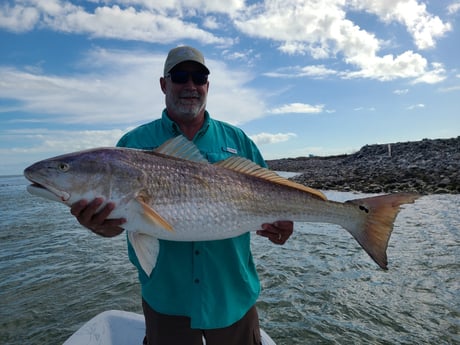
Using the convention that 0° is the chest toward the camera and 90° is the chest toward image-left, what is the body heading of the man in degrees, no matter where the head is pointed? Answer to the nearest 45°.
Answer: approximately 0°
